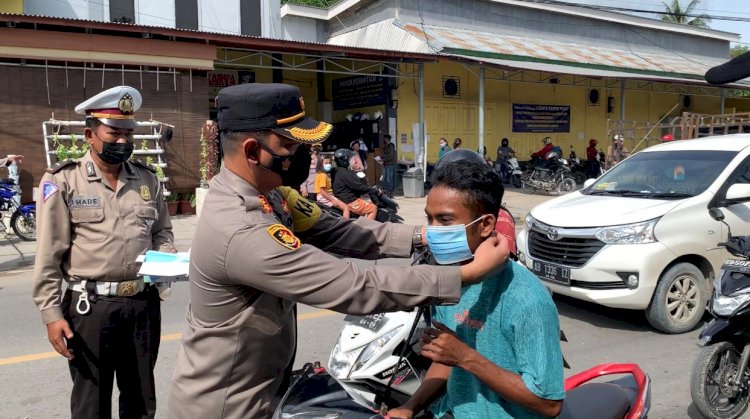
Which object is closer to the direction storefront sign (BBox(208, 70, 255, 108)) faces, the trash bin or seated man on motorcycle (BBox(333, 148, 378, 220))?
the seated man on motorcycle

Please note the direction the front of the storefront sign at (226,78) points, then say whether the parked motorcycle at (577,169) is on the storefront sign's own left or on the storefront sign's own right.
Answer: on the storefront sign's own left

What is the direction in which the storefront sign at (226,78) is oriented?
toward the camera

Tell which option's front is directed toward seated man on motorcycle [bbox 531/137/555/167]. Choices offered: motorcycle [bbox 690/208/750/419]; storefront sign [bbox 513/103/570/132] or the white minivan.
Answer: the storefront sign

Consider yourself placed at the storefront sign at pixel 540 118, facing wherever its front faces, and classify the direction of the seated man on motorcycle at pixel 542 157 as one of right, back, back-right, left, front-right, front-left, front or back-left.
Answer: front

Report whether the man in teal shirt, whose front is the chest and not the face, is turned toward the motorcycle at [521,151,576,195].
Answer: no

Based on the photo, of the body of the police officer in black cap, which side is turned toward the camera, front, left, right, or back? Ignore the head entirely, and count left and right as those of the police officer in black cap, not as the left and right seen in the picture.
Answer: right

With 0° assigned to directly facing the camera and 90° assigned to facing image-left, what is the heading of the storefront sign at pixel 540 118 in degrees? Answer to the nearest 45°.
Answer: approximately 0°

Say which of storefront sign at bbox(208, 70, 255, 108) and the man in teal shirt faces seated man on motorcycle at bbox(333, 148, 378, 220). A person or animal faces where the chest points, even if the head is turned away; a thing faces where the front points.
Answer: the storefront sign

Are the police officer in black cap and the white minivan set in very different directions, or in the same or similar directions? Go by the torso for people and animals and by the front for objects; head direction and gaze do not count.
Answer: very different directions

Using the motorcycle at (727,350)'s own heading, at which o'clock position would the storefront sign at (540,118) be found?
The storefront sign is roughly at 4 o'clock from the motorcycle.

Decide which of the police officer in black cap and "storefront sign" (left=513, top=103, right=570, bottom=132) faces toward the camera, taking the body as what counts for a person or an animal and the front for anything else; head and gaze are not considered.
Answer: the storefront sign

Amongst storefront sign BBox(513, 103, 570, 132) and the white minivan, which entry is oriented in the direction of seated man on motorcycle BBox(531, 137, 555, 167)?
the storefront sign

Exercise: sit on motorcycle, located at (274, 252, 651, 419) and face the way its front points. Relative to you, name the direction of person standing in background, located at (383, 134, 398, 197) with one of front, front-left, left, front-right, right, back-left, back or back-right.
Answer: back-right

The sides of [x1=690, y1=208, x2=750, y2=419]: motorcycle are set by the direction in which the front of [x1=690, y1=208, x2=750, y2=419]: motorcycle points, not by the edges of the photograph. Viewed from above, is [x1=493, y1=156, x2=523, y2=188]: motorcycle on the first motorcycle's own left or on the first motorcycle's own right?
on the first motorcycle's own right

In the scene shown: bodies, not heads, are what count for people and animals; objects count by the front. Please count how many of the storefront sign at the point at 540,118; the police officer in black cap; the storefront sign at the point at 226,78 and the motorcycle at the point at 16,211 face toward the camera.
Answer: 2

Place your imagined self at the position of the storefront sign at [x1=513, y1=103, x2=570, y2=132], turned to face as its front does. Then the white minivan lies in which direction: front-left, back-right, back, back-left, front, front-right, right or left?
front

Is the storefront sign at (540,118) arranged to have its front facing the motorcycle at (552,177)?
yes

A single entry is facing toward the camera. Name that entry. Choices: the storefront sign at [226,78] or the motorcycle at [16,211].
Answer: the storefront sign

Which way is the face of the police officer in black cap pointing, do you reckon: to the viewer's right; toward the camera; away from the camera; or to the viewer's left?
to the viewer's right
